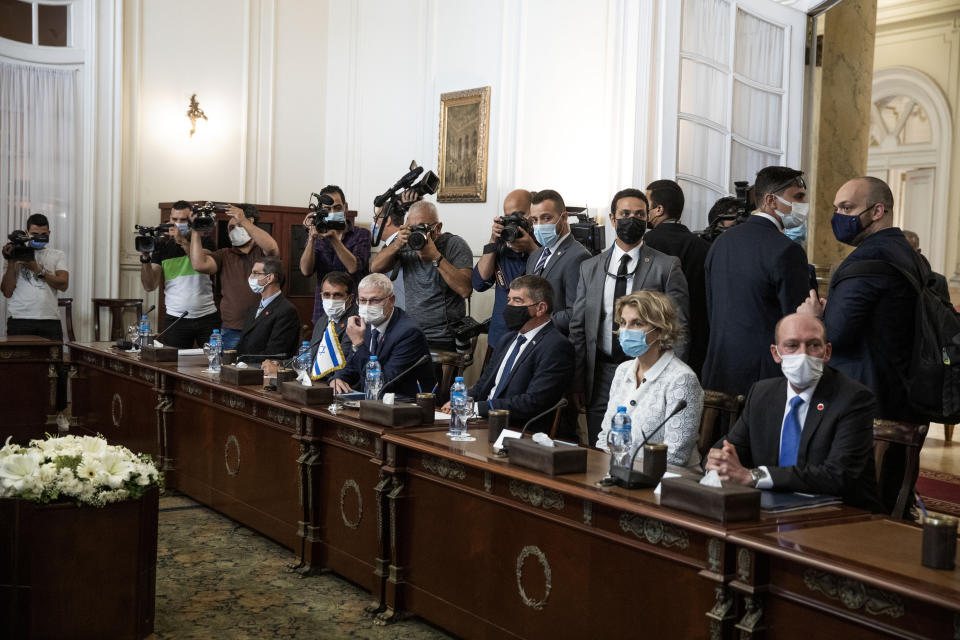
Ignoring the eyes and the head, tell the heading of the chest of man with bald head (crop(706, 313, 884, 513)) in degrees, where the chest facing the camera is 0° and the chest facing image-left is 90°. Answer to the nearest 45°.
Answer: approximately 45°

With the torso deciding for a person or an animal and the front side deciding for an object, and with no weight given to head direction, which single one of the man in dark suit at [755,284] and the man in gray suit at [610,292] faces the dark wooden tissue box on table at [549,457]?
the man in gray suit

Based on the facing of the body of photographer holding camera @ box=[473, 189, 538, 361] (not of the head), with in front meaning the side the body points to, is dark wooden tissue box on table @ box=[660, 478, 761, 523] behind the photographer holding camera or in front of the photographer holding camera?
in front

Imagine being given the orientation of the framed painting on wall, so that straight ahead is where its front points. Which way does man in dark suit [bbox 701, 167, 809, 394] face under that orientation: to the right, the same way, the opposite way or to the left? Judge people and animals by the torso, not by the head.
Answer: the opposite way

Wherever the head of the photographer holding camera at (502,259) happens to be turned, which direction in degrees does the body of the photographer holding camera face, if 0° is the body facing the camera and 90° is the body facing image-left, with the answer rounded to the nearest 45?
approximately 0°

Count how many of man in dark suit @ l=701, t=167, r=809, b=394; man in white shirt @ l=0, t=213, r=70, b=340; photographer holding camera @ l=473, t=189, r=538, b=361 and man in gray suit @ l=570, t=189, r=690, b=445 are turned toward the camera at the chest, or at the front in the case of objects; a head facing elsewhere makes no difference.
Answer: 3

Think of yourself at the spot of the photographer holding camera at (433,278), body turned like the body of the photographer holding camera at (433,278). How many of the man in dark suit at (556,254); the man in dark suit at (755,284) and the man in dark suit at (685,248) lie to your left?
3

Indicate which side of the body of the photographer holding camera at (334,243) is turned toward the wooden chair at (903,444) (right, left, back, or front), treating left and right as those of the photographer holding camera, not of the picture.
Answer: left
